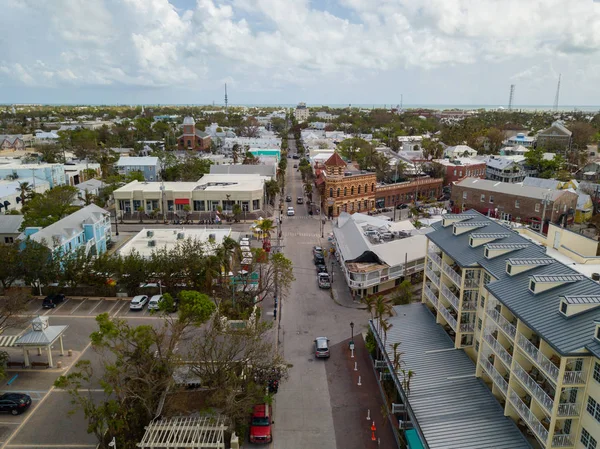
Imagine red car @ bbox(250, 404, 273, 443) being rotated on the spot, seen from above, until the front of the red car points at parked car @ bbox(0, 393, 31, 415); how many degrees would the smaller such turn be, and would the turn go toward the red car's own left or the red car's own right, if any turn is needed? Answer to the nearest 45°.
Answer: approximately 90° to the red car's own right

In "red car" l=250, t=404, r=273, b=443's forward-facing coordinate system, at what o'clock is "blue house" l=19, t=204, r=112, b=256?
The blue house is roughly at 5 o'clock from the red car.

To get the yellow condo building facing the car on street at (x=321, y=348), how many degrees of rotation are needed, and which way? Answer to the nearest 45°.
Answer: approximately 90° to its right

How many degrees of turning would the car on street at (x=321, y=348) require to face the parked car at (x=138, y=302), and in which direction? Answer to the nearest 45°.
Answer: approximately 45° to its left

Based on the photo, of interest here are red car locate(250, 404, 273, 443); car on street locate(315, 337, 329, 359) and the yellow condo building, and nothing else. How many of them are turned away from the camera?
1

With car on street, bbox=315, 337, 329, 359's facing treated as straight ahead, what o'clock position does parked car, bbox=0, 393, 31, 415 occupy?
The parked car is roughly at 8 o'clock from the car on street.

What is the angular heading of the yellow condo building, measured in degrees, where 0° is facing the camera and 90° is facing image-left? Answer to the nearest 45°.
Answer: approximately 45°

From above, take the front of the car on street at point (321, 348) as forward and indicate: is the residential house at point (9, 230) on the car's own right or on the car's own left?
on the car's own left

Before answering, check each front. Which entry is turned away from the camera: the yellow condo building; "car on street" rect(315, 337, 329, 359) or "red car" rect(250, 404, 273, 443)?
the car on street

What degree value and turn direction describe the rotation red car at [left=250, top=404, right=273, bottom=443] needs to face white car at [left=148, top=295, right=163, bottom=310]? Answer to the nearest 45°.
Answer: approximately 135° to its right

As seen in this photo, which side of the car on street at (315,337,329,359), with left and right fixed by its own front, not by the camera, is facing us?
back

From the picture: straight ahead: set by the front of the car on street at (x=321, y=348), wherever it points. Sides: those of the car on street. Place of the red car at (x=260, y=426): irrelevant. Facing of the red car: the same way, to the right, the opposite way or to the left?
the opposite way
